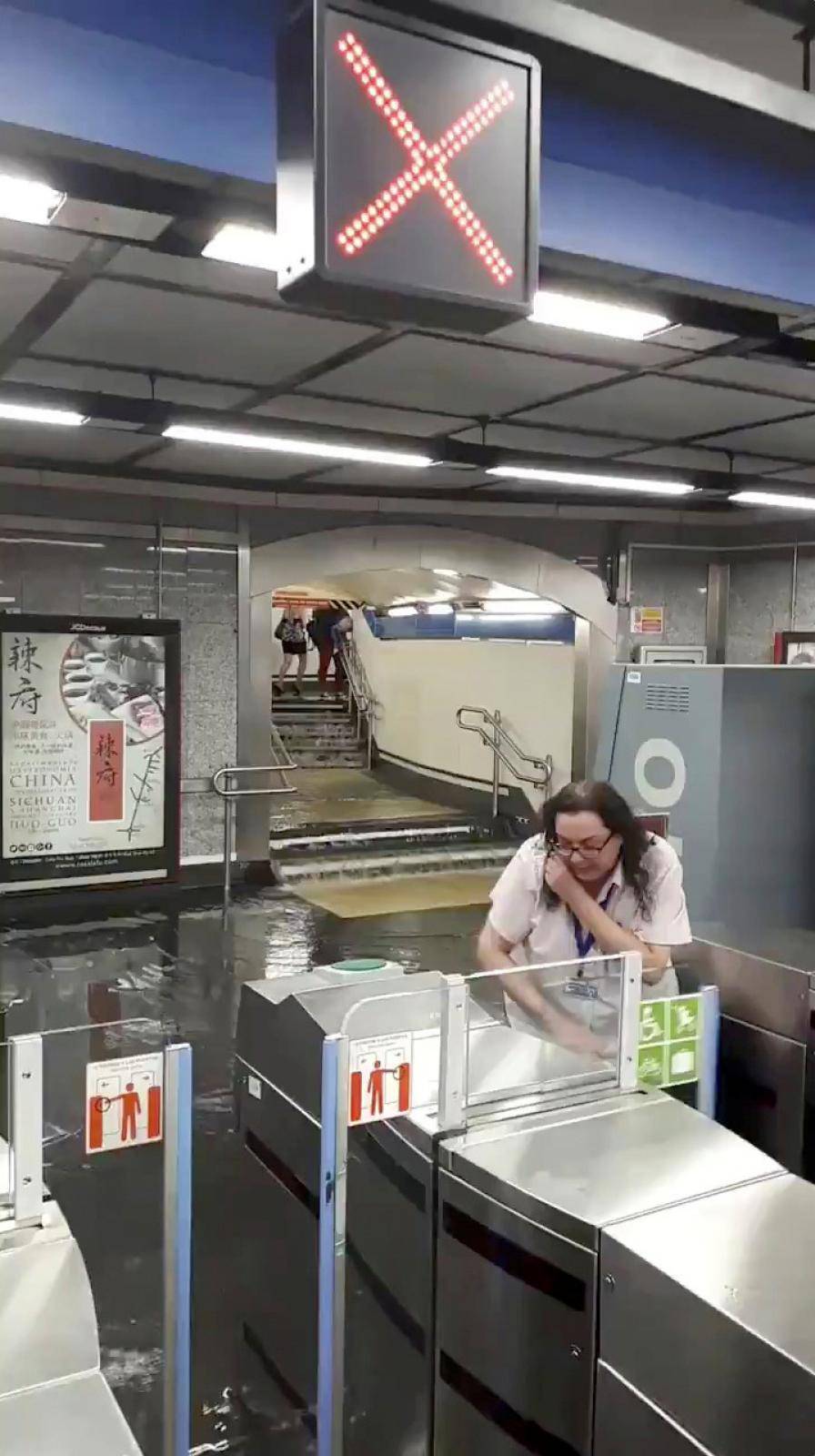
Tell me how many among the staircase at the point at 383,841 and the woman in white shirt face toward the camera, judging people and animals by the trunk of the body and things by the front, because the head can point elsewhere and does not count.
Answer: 2

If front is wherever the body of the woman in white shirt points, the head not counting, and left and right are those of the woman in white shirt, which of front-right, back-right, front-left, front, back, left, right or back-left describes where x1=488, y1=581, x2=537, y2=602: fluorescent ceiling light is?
back

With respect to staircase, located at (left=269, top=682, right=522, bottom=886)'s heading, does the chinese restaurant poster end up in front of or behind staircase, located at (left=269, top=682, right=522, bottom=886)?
in front

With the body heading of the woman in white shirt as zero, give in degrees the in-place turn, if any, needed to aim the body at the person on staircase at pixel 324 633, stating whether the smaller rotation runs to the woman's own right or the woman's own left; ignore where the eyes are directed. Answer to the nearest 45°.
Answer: approximately 180°

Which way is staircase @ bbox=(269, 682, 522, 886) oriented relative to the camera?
toward the camera

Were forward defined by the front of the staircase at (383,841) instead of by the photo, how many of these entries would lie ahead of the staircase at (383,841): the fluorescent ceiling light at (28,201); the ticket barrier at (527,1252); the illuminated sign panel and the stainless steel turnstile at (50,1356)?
4

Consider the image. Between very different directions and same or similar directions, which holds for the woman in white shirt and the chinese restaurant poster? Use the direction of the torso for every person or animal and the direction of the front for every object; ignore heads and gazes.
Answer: same or similar directions

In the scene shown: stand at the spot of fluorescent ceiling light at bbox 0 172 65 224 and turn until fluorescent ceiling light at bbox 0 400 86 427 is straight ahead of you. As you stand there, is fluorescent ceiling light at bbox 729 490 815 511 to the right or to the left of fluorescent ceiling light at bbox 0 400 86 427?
right

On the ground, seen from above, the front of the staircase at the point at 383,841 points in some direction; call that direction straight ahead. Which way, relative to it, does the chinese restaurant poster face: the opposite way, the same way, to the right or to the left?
the same way

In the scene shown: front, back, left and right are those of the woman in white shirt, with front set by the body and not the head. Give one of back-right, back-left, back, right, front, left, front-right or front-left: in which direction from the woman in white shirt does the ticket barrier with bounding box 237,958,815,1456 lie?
front

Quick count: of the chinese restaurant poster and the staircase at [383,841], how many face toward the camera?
2

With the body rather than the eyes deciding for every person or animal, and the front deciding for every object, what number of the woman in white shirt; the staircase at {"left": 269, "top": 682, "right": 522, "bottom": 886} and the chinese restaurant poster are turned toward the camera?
3

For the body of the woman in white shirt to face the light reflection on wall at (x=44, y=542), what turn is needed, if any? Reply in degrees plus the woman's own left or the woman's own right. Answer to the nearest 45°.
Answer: approximately 135° to the woman's own right

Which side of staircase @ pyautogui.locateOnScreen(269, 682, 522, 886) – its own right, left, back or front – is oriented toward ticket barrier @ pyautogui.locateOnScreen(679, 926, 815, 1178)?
front

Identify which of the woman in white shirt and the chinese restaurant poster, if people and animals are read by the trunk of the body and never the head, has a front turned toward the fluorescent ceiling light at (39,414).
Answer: the chinese restaurant poster

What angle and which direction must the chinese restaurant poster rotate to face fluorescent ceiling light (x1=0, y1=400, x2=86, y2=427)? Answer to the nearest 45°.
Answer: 0° — it already faces it

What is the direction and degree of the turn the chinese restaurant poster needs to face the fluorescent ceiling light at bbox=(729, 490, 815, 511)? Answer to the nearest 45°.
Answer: approximately 90° to its left

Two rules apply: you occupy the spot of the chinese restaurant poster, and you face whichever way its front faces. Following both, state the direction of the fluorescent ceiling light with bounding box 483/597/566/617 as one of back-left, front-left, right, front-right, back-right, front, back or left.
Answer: back-left
